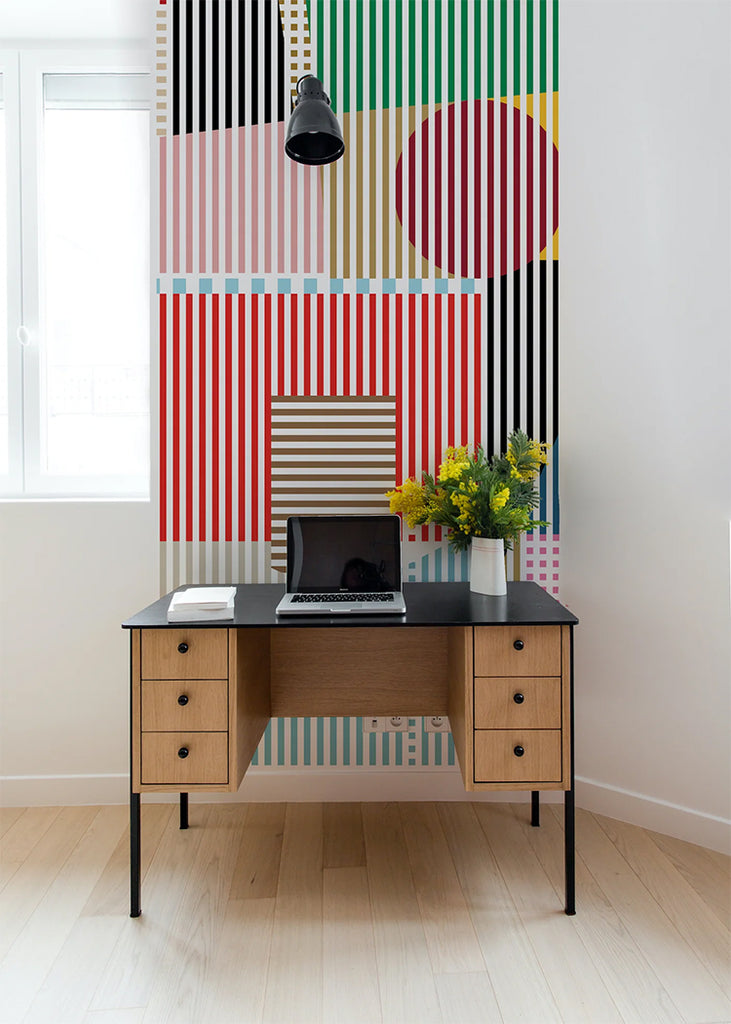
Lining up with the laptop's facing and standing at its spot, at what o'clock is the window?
The window is roughly at 4 o'clock from the laptop.

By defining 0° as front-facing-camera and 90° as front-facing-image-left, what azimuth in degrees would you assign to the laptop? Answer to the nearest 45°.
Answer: approximately 0°

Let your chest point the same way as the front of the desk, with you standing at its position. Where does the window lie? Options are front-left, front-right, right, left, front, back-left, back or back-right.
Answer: back-right

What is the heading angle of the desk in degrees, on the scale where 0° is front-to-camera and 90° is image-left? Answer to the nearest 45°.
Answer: approximately 0°
